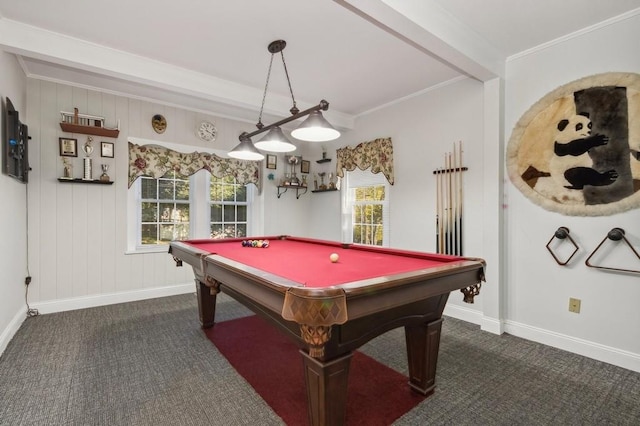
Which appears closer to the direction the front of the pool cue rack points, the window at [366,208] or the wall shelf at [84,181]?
the wall shelf

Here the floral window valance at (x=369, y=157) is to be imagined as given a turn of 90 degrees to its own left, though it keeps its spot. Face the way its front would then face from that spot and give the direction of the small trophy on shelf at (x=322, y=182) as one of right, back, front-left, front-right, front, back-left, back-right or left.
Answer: back

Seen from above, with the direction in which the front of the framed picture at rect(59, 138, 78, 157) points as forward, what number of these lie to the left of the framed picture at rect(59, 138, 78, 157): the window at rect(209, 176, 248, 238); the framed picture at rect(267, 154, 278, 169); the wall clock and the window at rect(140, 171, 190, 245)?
4

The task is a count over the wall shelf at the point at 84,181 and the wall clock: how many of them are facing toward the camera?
2

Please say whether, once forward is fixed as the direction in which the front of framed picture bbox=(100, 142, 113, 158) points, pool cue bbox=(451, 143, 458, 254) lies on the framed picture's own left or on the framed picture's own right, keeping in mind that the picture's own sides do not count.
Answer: on the framed picture's own left

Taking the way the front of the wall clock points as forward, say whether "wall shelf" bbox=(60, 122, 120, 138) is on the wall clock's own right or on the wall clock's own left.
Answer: on the wall clock's own right

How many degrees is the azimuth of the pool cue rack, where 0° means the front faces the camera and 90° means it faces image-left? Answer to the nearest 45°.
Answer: approximately 45°

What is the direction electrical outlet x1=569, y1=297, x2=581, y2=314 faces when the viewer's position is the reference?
facing the viewer and to the left of the viewer

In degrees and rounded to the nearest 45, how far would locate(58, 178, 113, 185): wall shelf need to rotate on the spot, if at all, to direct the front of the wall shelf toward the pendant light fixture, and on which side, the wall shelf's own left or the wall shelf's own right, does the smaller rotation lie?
approximately 45° to the wall shelf's own left

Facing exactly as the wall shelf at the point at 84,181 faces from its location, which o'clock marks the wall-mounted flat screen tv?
The wall-mounted flat screen tv is roughly at 1 o'clock from the wall shelf.
